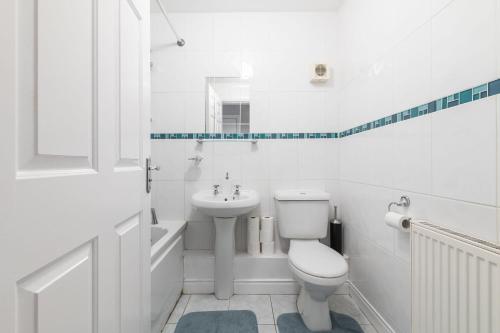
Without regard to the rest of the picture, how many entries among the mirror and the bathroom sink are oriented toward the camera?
2

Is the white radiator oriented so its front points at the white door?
yes

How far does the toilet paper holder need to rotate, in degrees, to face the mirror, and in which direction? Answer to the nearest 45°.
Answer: approximately 45° to its right

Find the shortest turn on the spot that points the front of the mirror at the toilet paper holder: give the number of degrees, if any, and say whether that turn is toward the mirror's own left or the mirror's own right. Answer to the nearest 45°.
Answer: approximately 45° to the mirror's own left

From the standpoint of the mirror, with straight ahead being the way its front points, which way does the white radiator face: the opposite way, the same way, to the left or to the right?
to the right

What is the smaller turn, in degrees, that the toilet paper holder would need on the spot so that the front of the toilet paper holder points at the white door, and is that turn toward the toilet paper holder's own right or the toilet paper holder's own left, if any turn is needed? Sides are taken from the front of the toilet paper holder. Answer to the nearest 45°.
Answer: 0° — it already faces it

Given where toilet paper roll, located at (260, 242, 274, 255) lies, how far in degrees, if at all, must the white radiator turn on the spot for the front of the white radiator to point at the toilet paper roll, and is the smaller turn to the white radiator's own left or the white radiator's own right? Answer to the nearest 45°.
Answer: approximately 90° to the white radiator's own right

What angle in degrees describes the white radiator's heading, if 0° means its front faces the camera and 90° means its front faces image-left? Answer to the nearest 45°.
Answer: approximately 45°

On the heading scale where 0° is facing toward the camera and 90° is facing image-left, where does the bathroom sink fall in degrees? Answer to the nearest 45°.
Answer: approximately 0°
